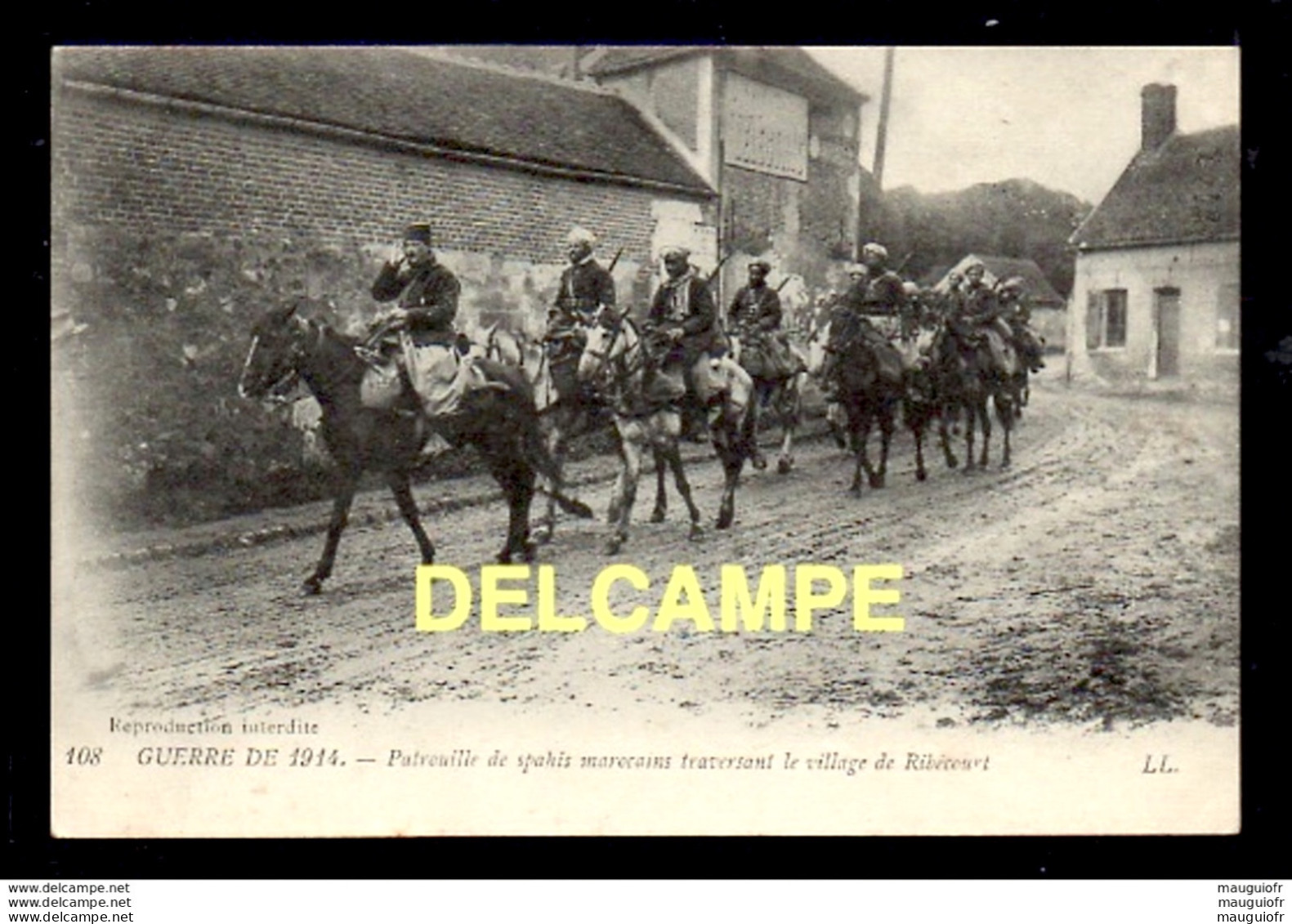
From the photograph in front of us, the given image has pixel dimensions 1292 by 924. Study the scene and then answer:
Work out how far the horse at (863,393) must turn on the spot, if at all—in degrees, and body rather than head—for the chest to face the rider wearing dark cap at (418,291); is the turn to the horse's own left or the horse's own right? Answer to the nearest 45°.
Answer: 0° — it already faces them

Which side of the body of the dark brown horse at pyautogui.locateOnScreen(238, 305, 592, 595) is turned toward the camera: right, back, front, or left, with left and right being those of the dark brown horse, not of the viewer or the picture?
left

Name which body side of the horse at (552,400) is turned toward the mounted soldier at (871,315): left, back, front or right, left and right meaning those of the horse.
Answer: back

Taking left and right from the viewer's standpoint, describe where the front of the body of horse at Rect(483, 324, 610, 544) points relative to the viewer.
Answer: facing to the left of the viewer

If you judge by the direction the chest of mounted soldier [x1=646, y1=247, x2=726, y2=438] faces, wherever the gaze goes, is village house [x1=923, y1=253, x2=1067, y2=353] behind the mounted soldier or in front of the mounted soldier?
behind

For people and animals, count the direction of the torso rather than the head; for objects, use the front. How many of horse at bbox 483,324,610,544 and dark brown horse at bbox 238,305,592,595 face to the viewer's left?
2

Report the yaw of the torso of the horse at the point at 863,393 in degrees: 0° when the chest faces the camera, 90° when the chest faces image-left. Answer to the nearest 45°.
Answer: approximately 45°
